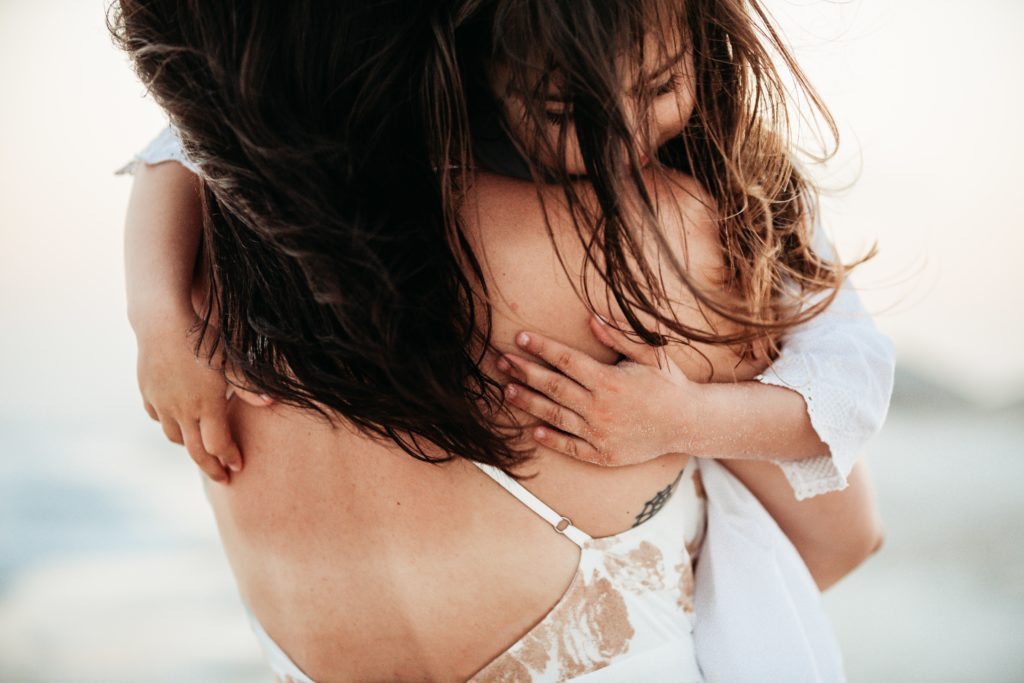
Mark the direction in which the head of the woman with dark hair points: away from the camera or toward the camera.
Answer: away from the camera

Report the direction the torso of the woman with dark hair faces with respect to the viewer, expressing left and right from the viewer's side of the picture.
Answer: facing away from the viewer and to the right of the viewer
